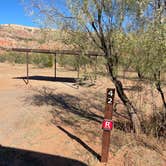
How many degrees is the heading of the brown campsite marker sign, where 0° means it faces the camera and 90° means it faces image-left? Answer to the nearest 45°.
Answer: approximately 0°
